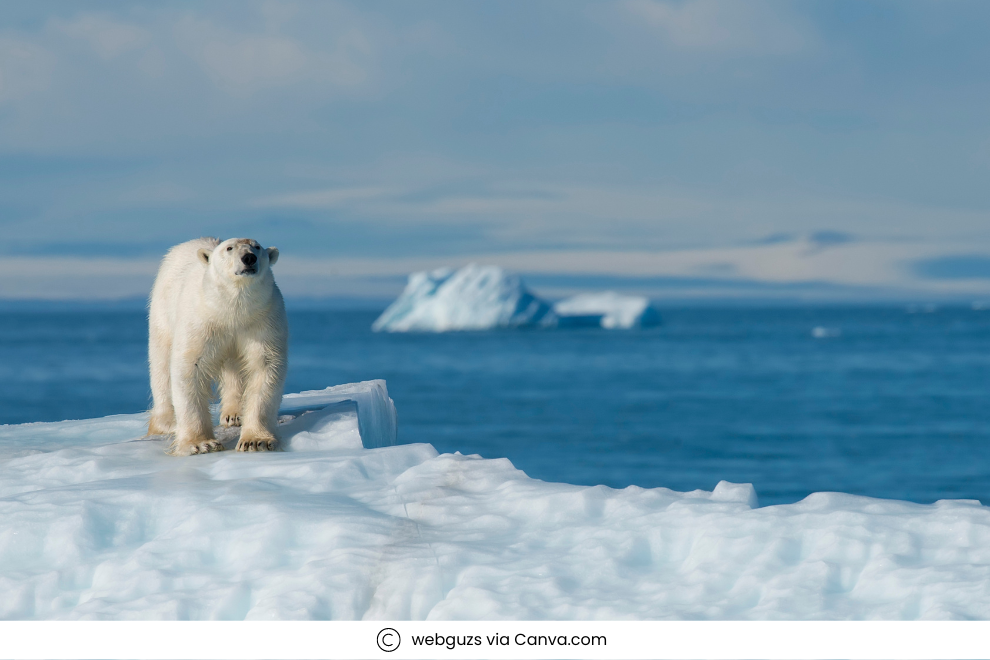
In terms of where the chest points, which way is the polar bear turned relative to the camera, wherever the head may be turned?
toward the camera

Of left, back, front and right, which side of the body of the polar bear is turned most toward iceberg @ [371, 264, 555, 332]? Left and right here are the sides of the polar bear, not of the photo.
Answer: back
